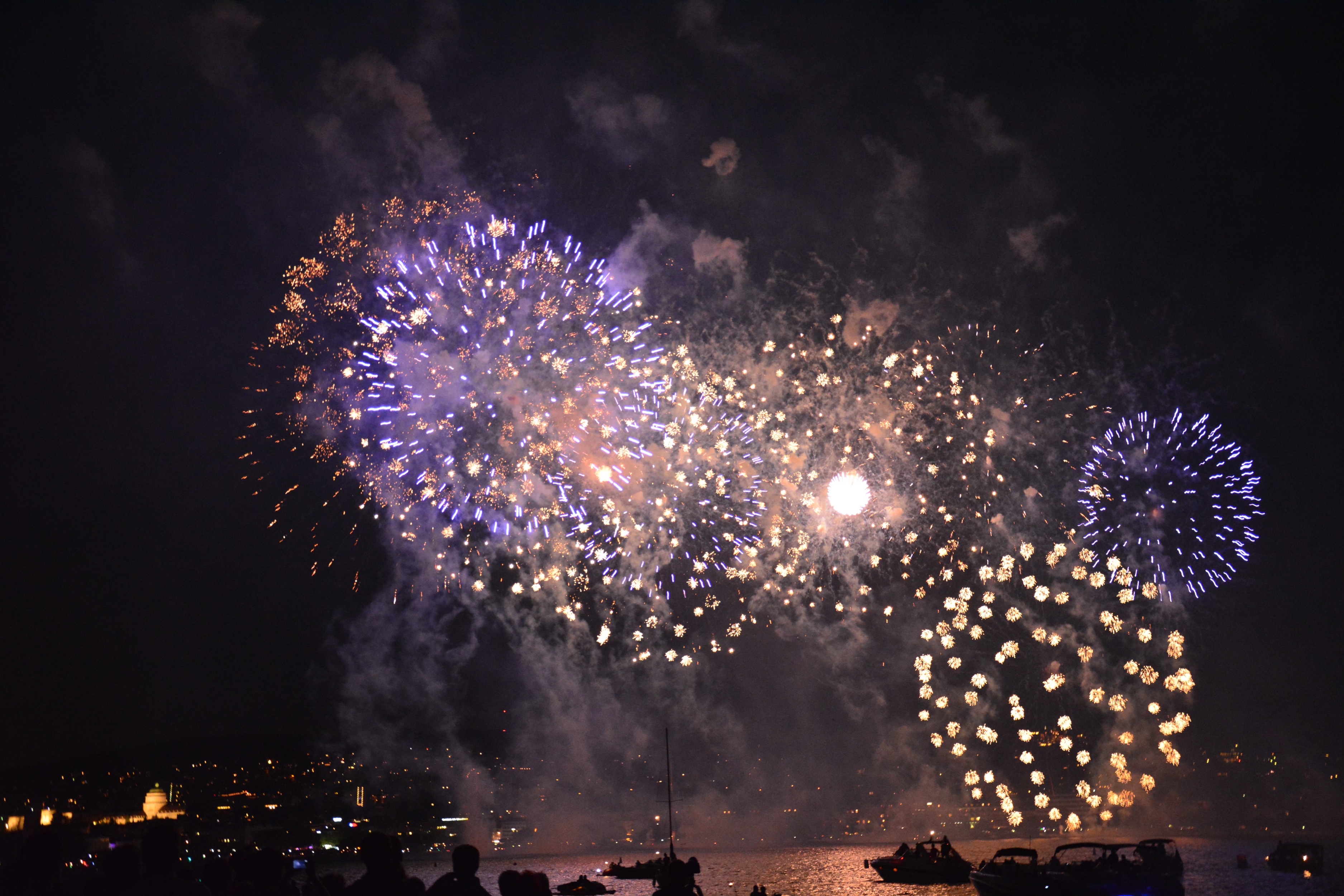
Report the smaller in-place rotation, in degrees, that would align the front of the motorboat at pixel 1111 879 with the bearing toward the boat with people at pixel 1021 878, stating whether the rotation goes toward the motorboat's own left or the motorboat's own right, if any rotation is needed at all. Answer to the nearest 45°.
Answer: approximately 45° to the motorboat's own right

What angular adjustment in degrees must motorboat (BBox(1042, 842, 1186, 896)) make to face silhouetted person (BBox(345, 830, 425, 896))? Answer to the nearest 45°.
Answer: approximately 90° to its left

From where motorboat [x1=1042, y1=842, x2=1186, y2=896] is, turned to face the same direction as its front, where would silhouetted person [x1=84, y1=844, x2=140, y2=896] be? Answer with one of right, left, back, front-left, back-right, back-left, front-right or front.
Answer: left

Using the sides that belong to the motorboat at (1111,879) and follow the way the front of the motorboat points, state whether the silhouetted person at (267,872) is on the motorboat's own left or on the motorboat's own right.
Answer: on the motorboat's own left

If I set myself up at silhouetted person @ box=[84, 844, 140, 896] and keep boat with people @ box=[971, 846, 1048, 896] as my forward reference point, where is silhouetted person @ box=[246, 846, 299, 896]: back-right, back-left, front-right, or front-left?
front-right

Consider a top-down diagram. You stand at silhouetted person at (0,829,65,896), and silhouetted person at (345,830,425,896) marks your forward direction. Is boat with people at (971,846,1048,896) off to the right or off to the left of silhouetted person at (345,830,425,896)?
left

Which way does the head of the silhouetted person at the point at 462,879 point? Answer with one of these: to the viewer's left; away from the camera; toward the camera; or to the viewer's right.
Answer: away from the camera

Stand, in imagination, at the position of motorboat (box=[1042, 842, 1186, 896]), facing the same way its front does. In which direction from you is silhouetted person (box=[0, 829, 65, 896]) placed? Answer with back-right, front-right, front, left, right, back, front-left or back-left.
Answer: left

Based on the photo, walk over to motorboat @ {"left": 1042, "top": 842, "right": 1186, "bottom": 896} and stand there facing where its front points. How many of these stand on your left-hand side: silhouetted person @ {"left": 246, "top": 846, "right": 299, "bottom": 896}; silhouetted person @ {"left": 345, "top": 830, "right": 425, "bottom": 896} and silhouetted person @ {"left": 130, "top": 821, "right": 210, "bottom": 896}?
3

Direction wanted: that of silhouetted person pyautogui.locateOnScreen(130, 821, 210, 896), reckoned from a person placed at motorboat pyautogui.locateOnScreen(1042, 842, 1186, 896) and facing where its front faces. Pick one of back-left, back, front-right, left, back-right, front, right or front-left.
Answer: left

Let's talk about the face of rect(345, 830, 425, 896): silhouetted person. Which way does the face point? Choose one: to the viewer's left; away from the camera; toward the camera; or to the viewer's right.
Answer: away from the camera

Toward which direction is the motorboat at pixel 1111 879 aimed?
to the viewer's left

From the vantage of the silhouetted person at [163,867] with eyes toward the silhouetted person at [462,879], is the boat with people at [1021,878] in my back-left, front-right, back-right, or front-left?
front-left
